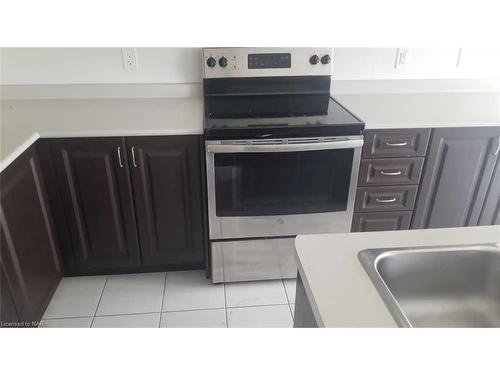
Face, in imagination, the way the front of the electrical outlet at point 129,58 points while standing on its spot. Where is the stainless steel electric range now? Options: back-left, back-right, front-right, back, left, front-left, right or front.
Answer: front-left

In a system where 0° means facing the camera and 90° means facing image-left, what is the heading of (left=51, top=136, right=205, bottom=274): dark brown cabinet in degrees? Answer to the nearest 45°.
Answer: approximately 0°

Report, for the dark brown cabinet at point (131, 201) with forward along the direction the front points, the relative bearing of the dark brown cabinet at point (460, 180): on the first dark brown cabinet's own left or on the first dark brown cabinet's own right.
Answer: on the first dark brown cabinet's own left

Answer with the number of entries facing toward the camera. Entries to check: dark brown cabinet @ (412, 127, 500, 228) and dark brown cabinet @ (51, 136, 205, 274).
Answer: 2

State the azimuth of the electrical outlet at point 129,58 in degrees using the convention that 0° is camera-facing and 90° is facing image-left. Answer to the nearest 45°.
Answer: approximately 0°

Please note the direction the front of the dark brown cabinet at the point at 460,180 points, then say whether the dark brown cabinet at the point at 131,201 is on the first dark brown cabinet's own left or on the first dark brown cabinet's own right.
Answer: on the first dark brown cabinet's own right
